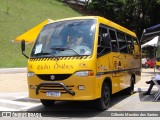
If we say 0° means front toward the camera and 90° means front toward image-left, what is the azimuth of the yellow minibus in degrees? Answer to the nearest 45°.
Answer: approximately 45°
